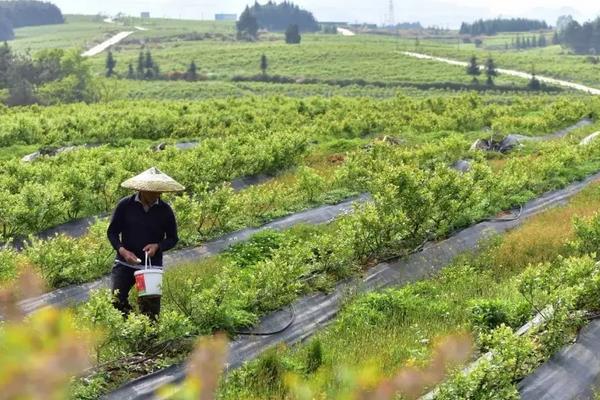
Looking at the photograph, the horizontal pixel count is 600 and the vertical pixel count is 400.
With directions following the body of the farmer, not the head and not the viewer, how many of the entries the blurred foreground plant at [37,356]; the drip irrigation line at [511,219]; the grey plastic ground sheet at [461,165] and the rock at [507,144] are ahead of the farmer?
1

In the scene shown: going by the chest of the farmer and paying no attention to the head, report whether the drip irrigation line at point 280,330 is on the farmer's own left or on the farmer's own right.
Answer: on the farmer's own left

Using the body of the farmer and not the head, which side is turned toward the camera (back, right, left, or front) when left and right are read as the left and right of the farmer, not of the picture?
front

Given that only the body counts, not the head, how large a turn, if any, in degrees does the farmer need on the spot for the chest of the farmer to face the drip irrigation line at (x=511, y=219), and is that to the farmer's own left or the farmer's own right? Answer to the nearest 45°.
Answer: approximately 135° to the farmer's own left

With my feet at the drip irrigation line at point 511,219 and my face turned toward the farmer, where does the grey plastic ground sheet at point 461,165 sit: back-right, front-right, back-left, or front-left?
back-right

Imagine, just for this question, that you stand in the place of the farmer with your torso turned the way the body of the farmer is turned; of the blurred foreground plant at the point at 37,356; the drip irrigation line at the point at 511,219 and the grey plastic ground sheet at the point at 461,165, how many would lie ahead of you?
1

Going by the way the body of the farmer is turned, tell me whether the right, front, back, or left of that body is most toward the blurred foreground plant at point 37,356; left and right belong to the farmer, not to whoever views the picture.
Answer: front

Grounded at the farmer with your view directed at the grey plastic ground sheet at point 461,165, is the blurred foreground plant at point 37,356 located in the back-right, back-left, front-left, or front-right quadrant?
back-right

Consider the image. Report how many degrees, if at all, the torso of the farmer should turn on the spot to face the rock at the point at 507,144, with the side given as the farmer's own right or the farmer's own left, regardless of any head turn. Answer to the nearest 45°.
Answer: approximately 135° to the farmer's own left

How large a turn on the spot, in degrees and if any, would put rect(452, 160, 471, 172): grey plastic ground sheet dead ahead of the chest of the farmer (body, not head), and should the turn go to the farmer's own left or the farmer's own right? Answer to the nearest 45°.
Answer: approximately 135° to the farmer's own left

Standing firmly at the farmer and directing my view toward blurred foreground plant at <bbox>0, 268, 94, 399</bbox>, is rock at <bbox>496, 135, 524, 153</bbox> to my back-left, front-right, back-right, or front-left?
back-left
